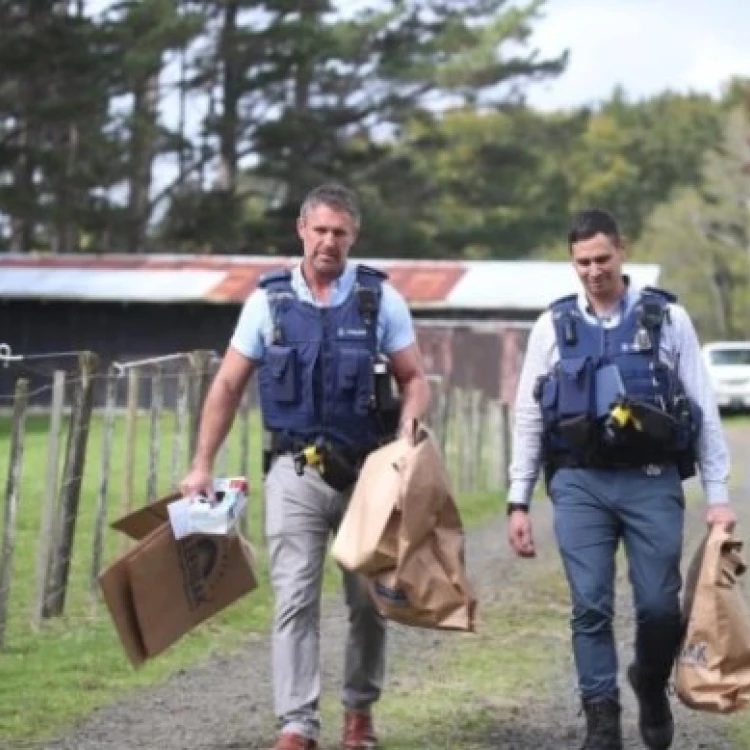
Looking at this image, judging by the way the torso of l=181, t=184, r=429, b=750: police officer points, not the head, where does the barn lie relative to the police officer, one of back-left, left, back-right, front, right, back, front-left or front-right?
back

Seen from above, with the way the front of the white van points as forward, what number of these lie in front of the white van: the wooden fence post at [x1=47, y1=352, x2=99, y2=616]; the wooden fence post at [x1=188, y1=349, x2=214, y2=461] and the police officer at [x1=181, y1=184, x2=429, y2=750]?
3

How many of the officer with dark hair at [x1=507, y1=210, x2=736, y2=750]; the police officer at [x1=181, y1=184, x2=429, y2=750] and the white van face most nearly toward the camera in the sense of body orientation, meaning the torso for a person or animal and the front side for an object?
3

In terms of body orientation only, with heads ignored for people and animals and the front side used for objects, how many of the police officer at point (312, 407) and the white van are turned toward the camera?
2

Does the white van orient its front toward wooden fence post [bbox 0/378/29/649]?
yes

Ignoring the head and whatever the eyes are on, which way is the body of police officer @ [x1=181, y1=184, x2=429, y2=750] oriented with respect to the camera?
toward the camera

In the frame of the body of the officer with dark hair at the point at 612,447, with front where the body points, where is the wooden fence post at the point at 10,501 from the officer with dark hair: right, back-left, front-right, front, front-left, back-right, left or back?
back-right

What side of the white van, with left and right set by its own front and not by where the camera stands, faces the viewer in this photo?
front
